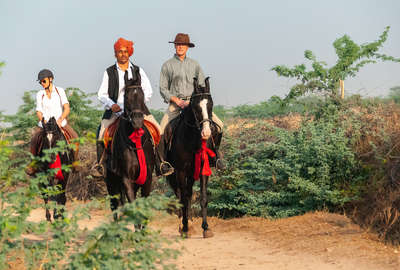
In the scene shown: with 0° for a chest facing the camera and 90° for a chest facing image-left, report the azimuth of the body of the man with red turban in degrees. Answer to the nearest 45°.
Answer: approximately 0°

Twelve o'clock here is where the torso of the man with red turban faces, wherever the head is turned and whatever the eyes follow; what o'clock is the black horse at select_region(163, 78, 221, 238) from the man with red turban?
The black horse is roughly at 9 o'clock from the man with red turban.

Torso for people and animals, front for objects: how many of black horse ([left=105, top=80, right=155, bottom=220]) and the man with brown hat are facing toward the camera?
2

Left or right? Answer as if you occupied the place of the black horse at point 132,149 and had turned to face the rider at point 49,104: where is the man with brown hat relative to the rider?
right

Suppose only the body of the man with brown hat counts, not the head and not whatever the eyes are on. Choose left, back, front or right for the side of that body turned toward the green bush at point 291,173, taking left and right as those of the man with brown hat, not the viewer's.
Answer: left

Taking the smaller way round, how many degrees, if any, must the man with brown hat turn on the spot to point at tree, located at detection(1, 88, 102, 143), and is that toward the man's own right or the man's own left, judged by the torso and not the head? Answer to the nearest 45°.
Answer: approximately 135° to the man's own right

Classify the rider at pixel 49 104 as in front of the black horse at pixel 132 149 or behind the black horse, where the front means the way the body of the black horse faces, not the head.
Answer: behind
